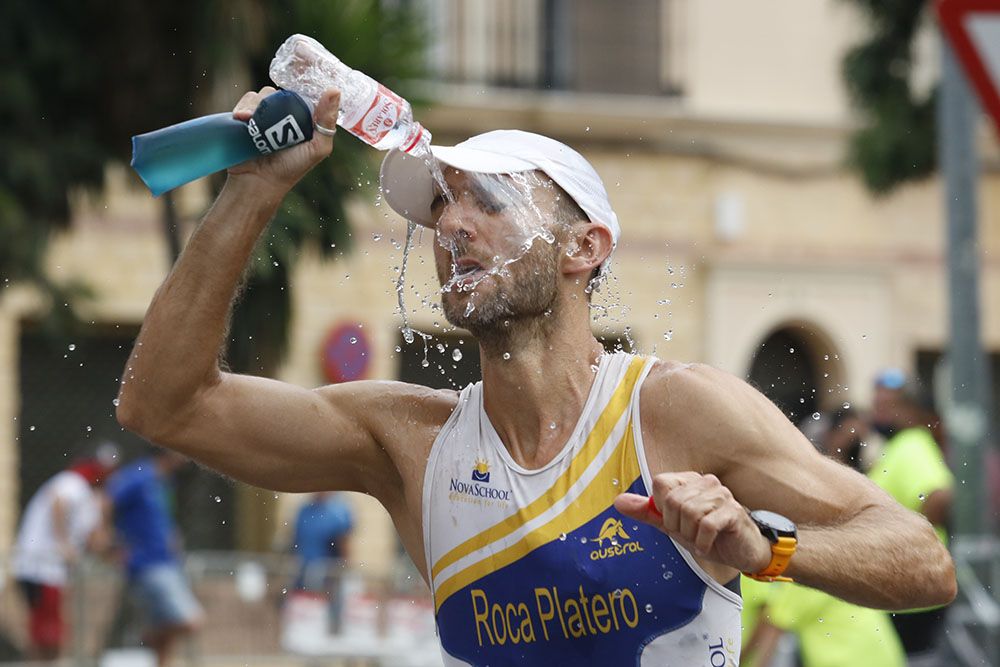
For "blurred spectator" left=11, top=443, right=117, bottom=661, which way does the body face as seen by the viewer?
to the viewer's right

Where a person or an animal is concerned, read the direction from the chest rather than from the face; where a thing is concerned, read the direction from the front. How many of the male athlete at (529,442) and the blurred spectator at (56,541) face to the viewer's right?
1

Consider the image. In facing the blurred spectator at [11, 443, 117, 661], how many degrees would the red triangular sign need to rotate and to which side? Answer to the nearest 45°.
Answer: approximately 135° to its right

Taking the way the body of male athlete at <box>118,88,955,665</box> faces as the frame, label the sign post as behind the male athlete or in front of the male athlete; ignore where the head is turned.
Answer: behind
